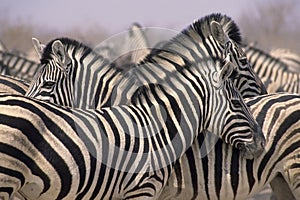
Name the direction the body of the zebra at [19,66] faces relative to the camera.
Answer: to the viewer's left

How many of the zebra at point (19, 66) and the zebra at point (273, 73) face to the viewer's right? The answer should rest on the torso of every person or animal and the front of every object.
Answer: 0

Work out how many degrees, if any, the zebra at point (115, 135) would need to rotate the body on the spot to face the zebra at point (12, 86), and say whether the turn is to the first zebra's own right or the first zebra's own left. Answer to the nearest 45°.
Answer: approximately 135° to the first zebra's own left

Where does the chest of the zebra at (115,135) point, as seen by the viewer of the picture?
to the viewer's right

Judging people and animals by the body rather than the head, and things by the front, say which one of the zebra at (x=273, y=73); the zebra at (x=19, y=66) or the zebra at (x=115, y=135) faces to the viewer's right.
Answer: the zebra at (x=115, y=135)

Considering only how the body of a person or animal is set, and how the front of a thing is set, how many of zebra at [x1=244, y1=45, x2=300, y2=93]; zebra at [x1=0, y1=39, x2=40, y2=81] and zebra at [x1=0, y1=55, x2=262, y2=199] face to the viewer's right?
1

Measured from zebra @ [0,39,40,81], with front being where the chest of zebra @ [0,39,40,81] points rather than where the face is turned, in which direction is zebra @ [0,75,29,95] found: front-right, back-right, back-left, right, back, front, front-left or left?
left

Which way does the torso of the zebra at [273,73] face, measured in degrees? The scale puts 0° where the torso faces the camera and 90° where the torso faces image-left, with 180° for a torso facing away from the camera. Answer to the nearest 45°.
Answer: approximately 90°
